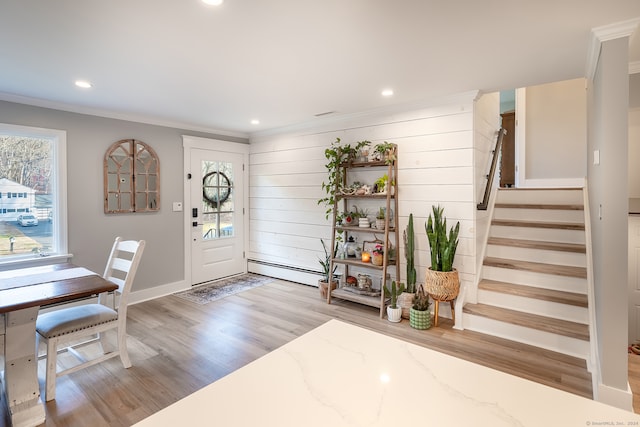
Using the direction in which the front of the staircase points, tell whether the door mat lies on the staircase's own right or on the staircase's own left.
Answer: on the staircase's own right

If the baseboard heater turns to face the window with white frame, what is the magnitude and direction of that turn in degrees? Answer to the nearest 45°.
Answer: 0° — it already faces it

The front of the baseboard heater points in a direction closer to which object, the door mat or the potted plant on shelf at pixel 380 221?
the door mat

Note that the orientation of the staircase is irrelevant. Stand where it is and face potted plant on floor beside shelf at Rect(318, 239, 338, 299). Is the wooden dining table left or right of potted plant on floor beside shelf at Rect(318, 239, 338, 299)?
left

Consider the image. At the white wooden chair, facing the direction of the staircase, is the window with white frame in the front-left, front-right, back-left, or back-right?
back-left

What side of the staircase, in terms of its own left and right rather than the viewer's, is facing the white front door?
right

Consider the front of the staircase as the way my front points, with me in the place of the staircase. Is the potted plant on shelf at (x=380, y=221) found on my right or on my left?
on my right

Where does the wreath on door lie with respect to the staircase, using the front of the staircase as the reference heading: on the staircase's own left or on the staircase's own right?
on the staircase's own right

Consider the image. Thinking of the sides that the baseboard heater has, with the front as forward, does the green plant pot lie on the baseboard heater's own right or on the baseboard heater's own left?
on the baseboard heater's own left

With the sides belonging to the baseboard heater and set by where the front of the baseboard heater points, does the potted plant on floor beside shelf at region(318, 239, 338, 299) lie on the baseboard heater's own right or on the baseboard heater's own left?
on the baseboard heater's own left

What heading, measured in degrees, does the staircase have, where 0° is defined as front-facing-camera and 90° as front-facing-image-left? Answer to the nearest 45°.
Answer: approximately 0°
